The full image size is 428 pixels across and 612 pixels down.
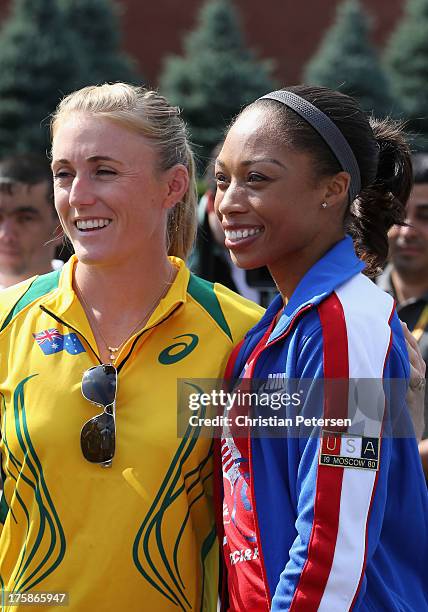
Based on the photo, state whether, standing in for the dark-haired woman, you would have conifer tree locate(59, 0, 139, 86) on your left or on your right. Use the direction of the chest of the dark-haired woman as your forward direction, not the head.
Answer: on your right

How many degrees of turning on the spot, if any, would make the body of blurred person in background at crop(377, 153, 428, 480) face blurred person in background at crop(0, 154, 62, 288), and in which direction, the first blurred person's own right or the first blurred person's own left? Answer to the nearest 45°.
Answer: approximately 45° to the first blurred person's own right

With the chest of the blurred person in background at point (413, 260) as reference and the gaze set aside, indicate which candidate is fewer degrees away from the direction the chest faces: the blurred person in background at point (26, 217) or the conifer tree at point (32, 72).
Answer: the blurred person in background

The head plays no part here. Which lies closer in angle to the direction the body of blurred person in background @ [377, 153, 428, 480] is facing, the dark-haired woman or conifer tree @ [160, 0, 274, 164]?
the dark-haired woman

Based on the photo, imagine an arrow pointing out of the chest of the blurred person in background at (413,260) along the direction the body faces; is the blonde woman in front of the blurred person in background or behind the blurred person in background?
in front

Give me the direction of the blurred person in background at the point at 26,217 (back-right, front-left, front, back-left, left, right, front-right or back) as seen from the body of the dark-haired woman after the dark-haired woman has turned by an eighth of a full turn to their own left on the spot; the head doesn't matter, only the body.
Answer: back-right

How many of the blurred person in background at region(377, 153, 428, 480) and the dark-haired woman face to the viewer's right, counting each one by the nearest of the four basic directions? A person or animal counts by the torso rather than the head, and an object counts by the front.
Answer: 0

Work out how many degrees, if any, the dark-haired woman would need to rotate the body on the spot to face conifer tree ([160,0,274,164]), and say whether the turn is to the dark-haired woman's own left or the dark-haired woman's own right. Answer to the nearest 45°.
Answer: approximately 135° to the dark-haired woman's own right

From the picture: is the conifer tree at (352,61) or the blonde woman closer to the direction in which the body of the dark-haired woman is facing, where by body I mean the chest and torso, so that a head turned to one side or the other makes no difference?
the blonde woman

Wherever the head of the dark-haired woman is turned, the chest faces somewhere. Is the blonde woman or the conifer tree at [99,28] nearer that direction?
the blonde woman

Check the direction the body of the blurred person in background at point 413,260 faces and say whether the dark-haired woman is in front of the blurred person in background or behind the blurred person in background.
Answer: in front

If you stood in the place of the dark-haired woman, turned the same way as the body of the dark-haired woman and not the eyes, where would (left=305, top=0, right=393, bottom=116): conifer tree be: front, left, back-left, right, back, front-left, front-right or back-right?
back-right

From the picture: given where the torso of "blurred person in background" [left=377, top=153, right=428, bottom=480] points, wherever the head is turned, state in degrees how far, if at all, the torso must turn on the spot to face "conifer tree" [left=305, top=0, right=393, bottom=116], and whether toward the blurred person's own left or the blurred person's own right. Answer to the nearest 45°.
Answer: approximately 135° to the blurred person's own right

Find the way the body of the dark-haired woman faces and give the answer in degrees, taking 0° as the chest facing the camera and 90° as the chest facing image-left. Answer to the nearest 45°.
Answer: approximately 45°

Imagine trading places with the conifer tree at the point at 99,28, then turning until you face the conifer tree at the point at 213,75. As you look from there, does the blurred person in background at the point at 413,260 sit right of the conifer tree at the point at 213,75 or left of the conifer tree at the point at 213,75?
right
